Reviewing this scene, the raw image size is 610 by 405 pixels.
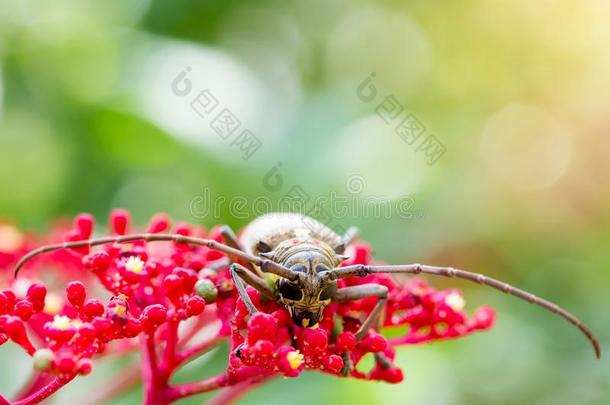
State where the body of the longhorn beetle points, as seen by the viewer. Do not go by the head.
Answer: toward the camera
